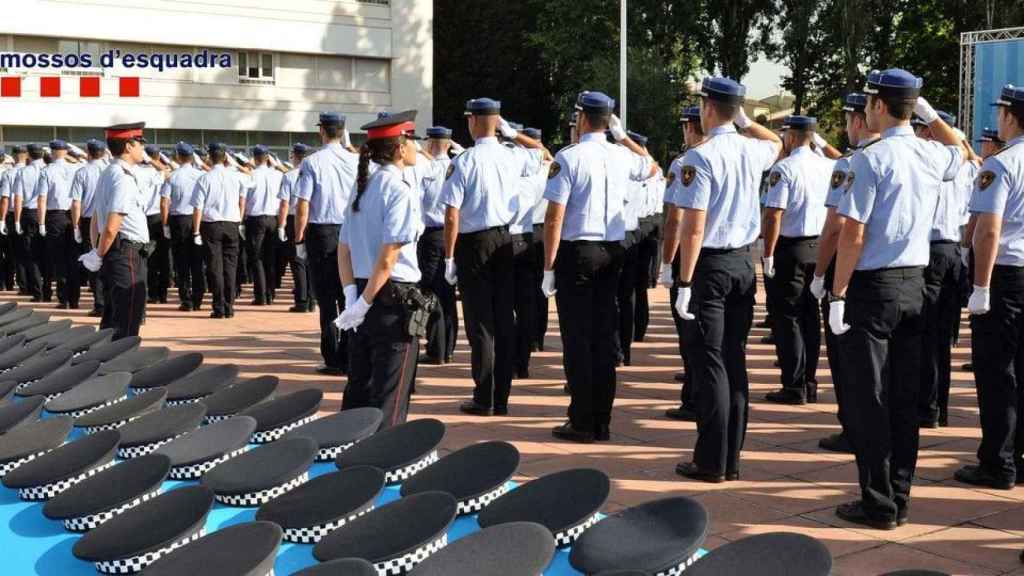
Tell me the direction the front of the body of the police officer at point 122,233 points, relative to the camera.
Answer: to the viewer's right

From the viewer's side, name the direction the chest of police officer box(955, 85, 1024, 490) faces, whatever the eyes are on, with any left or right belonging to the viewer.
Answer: facing away from the viewer and to the left of the viewer

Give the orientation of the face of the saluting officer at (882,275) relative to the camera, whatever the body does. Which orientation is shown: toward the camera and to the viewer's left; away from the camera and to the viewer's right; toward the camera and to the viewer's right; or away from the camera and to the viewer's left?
away from the camera and to the viewer's left

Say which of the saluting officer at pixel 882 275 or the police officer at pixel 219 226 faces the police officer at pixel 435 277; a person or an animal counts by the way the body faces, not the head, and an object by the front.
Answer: the saluting officer

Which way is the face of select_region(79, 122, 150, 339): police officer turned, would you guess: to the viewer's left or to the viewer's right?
to the viewer's right
